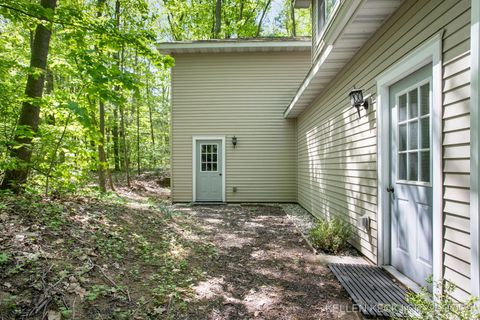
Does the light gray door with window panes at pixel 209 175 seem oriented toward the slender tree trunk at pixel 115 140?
no

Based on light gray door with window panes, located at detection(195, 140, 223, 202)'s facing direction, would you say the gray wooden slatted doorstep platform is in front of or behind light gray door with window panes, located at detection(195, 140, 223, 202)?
in front

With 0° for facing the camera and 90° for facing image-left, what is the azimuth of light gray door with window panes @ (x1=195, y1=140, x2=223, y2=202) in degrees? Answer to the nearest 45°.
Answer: approximately 0°

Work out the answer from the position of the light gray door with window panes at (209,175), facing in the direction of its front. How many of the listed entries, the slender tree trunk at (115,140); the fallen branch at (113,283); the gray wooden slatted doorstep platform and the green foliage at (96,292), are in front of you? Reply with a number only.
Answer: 3

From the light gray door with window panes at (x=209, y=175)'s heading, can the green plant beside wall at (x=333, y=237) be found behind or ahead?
ahead

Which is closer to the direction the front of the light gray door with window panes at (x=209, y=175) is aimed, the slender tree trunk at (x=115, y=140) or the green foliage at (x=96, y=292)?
the green foliage

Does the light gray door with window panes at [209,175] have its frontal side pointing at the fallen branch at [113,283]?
yes

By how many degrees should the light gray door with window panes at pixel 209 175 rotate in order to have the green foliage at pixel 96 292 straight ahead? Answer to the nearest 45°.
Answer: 0° — it already faces it

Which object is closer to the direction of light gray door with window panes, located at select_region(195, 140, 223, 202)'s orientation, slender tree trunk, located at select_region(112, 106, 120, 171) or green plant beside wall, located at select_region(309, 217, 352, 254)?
the green plant beside wall
